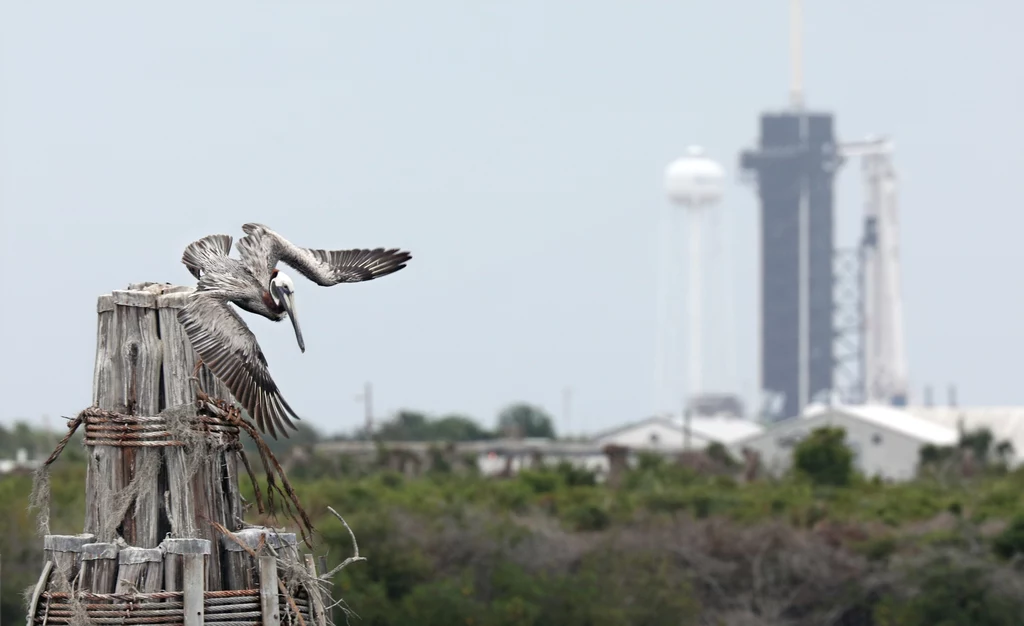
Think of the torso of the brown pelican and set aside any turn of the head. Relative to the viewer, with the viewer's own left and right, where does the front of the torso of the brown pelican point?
facing the viewer and to the right of the viewer

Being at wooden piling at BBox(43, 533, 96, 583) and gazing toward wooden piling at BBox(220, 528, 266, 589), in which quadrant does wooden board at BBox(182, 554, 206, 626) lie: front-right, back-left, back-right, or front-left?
front-right
